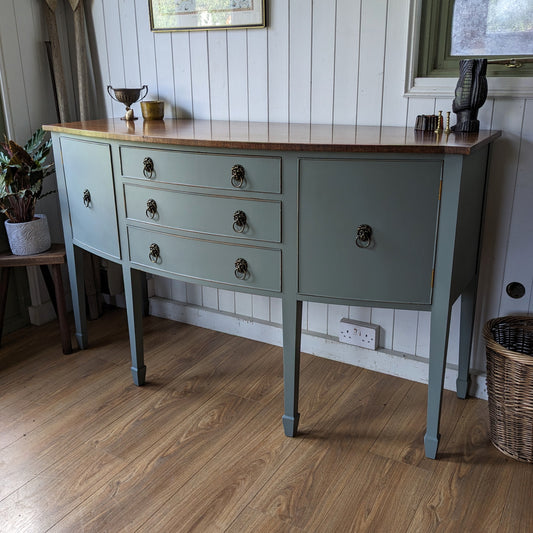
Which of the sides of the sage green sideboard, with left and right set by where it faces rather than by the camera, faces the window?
left

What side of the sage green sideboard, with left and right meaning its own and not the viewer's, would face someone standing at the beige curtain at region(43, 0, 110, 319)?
right

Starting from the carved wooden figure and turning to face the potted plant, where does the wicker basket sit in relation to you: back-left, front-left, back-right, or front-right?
back-left

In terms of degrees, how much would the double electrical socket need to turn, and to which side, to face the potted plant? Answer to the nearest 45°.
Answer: approximately 45° to its right

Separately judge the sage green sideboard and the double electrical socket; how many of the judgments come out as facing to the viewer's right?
0

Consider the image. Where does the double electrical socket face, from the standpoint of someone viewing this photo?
facing the viewer and to the left of the viewer

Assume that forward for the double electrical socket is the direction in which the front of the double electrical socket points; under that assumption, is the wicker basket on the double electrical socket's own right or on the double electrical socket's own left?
on the double electrical socket's own left

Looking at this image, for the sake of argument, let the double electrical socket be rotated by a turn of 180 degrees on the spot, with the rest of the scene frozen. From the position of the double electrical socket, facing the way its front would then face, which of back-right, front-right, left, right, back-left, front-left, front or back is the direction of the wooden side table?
back-left
